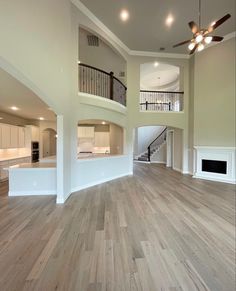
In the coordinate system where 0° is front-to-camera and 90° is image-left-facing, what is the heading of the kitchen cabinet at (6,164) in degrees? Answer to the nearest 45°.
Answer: approximately 315°

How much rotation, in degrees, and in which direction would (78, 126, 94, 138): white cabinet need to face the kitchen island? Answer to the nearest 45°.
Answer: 0° — it already faces it

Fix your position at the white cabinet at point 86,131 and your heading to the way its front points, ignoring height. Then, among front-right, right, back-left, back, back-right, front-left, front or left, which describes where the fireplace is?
front-left

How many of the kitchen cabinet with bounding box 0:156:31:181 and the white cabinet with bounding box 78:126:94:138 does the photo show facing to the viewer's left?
0

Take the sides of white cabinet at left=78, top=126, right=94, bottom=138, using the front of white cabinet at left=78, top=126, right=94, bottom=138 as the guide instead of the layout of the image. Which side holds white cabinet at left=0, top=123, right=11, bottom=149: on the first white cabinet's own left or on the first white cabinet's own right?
on the first white cabinet's own right

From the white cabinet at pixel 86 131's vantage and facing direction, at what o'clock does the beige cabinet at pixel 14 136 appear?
the beige cabinet at pixel 14 136 is roughly at 2 o'clock from the white cabinet at pixel 86 131.

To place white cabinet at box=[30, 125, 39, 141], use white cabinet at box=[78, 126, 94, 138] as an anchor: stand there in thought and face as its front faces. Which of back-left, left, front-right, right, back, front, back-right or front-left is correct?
right

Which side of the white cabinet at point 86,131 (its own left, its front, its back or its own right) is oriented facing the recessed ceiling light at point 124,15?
front

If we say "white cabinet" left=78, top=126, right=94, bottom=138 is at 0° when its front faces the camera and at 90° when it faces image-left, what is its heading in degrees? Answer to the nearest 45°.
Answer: approximately 0°

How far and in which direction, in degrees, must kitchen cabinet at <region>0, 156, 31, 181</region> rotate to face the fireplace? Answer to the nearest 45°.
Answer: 0° — it already faces it

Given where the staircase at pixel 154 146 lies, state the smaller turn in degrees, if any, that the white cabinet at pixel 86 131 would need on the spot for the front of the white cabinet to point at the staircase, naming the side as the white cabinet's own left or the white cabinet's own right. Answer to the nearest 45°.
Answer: approximately 135° to the white cabinet's own left
